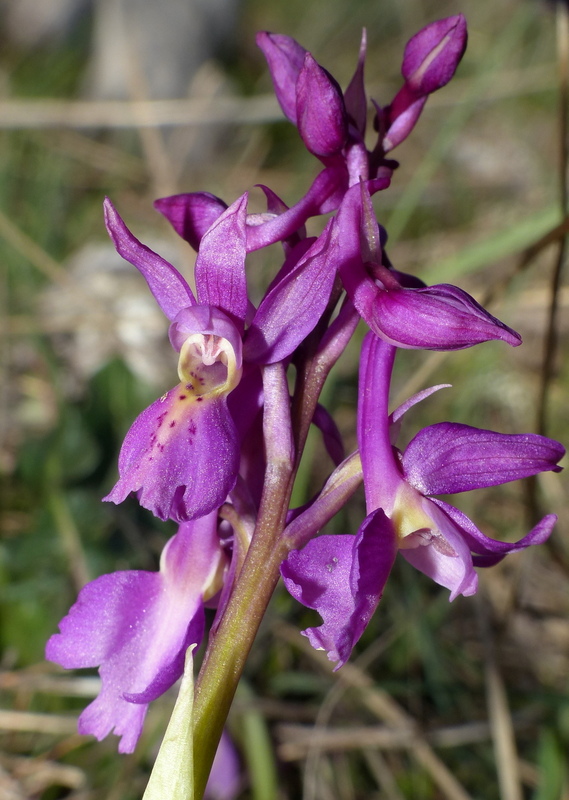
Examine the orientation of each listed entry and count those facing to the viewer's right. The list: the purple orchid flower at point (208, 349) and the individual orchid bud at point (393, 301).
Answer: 1

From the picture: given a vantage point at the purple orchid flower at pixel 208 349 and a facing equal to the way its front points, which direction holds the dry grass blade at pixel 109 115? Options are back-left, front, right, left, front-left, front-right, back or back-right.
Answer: back

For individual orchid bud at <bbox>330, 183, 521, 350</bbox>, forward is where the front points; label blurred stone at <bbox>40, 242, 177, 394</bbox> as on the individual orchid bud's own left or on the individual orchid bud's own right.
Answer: on the individual orchid bud's own left

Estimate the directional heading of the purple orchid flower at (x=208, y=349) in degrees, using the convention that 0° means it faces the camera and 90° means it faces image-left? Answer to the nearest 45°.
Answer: approximately 0°

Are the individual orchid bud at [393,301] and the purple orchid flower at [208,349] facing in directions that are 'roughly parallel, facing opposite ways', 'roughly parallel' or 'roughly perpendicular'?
roughly perpendicular

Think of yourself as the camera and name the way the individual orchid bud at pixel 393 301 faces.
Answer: facing to the right of the viewer

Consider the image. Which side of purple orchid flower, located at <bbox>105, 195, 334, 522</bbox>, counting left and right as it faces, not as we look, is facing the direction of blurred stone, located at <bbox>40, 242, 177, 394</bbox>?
back
